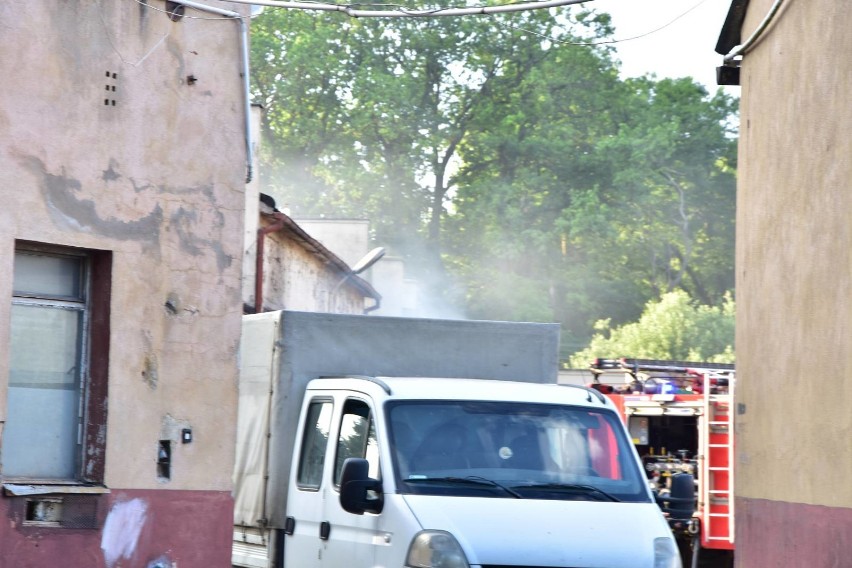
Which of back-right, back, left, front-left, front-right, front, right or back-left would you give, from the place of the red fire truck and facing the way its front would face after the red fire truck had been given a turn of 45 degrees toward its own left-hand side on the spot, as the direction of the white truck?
back-left

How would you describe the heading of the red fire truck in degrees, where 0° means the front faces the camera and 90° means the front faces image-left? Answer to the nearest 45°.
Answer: approximately 180°
